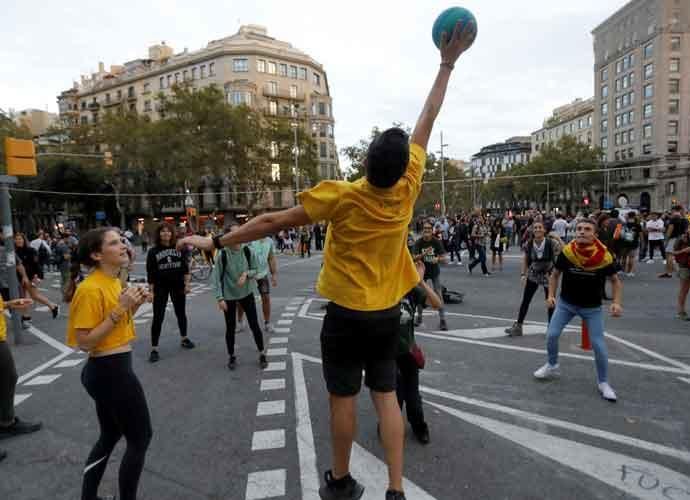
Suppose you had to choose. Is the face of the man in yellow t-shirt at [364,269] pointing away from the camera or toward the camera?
away from the camera

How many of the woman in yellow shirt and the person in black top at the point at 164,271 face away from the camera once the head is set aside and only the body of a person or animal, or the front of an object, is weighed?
0

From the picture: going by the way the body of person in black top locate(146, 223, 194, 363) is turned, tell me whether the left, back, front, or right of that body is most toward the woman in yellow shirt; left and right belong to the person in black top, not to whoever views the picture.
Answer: front

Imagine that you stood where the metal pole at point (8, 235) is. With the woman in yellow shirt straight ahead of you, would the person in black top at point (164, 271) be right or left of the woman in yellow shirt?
left

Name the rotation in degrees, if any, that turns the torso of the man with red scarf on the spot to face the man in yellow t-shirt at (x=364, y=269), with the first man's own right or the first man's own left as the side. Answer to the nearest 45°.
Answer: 0° — they already face them

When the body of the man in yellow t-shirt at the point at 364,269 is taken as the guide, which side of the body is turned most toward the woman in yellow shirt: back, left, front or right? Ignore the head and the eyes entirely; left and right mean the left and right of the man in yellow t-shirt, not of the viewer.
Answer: left

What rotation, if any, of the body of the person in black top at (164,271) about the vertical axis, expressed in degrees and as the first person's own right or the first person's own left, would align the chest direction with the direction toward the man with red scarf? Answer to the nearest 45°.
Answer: approximately 45° to the first person's own left

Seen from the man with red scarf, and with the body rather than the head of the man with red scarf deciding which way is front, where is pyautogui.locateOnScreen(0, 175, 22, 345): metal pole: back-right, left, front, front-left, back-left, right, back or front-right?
right

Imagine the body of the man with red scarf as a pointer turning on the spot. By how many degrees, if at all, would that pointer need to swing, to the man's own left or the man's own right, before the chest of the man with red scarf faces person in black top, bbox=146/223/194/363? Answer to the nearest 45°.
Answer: approximately 90° to the man's own right

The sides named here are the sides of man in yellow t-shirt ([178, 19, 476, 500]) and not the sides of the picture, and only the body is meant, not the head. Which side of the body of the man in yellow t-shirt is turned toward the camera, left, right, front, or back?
back

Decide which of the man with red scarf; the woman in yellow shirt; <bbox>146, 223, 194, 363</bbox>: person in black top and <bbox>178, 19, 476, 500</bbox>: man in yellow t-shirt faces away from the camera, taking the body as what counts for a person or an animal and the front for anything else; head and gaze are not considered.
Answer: the man in yellow t-shirt
